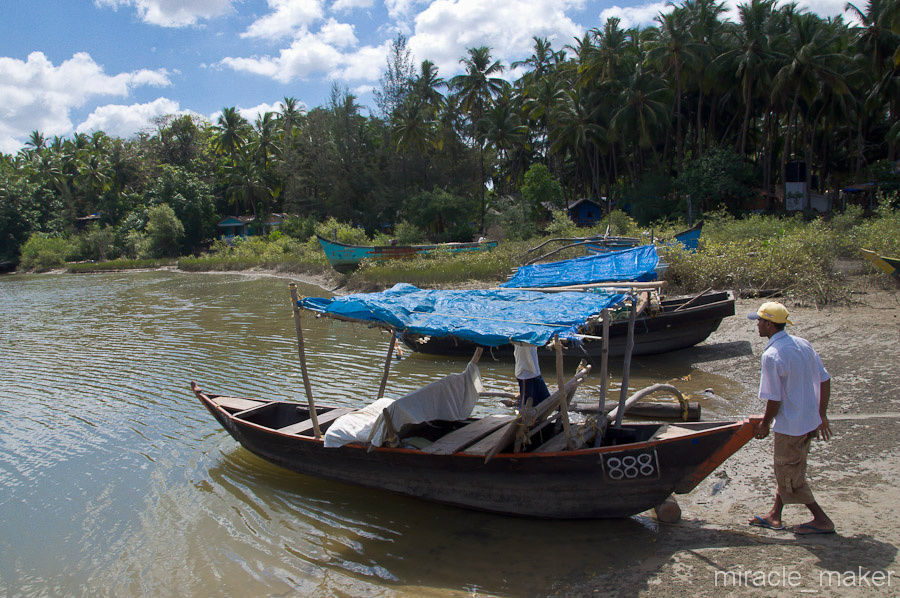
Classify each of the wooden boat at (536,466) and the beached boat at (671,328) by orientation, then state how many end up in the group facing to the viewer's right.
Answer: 2

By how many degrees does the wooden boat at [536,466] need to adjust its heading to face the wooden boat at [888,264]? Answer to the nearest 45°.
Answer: approximately 45° to its left

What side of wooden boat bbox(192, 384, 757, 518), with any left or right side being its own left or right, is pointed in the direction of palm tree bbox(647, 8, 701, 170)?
left

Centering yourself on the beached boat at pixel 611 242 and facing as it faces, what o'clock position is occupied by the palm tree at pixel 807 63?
The palm tree is roughly at 10 o'clock from the beached boat.

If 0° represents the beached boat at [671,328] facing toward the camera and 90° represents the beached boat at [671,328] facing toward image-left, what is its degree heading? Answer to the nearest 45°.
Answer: approximately 270°

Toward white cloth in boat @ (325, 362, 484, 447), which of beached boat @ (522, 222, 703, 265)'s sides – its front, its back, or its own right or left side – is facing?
right

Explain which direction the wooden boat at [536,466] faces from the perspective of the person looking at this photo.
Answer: facing to the right of the viewer

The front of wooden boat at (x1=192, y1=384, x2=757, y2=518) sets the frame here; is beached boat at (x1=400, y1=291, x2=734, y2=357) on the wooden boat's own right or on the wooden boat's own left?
on the wooden boat's own left

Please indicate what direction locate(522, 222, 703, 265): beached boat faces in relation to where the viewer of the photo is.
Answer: facing to the right of the viewer
